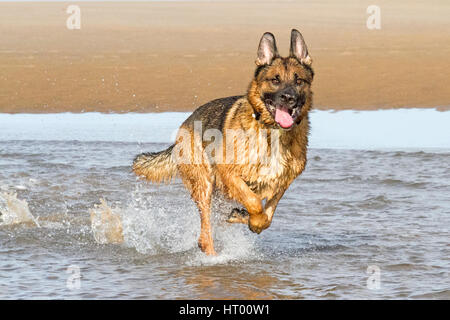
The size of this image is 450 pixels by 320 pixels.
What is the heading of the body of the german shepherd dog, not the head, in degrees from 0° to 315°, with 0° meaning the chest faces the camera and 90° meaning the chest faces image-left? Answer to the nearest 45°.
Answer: approximately 315°
